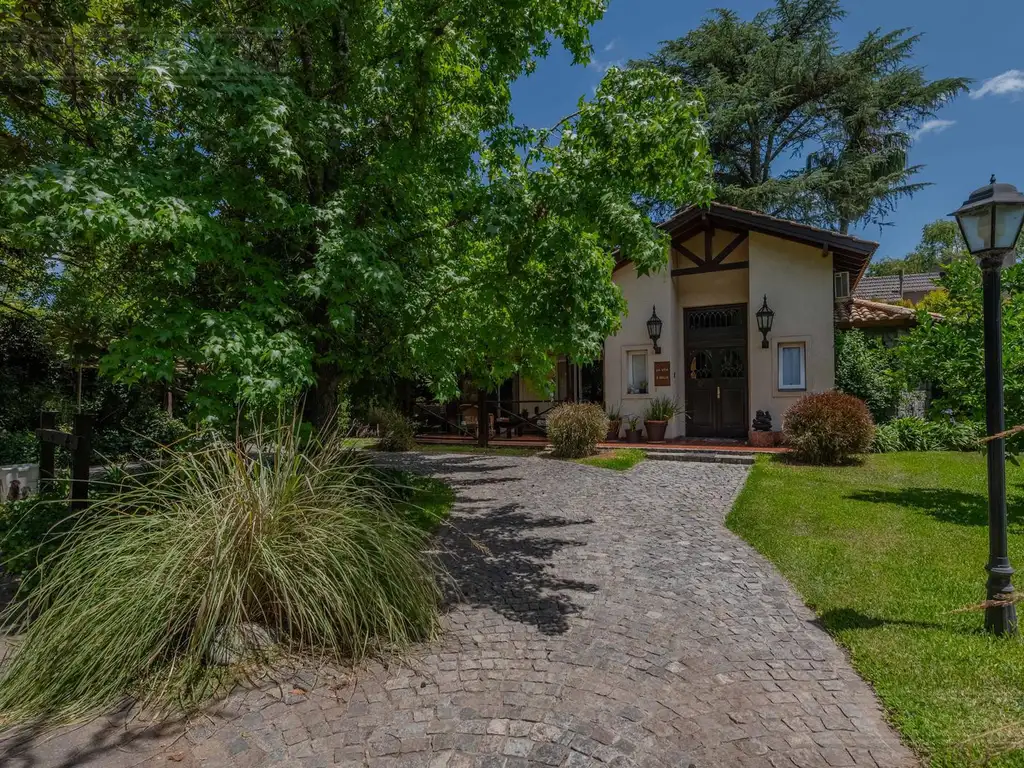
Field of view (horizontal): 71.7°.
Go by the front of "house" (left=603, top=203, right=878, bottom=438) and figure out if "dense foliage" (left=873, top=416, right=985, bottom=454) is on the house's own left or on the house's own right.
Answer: on the house's own left

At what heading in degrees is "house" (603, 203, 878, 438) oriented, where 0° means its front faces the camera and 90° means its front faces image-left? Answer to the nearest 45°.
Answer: approximately 0°

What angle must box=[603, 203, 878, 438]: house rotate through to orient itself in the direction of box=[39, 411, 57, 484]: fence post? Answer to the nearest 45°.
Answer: approximately 45° to its right

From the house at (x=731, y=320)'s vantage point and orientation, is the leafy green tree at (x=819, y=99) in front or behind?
behind

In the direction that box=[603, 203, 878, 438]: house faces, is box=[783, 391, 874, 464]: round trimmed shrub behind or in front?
in front

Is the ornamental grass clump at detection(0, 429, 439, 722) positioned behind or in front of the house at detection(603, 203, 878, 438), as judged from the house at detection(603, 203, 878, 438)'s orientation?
in front

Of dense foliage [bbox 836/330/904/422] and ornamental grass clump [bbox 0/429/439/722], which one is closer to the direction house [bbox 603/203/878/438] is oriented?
the ornamental grass clump

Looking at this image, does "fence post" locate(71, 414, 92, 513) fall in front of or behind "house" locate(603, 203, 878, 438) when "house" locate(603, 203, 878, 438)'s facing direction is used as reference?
in front

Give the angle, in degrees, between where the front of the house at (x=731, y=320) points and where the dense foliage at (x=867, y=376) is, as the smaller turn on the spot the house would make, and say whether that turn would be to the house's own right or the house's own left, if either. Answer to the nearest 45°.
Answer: approximately 90° to the house's own left

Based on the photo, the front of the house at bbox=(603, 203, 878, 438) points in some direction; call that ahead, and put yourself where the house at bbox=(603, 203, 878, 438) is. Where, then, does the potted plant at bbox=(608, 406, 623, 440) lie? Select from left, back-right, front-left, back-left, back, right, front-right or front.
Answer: right

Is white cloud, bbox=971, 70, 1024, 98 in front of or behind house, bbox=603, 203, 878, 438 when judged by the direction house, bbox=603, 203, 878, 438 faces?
behind
